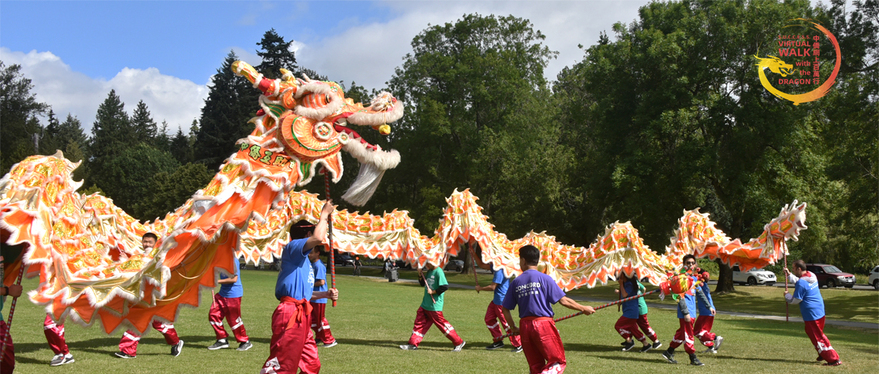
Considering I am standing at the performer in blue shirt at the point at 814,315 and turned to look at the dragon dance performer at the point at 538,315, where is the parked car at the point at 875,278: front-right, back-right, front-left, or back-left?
back-right

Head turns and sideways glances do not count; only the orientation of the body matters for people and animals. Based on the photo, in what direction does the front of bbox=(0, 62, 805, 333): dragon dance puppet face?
to the viewer's right

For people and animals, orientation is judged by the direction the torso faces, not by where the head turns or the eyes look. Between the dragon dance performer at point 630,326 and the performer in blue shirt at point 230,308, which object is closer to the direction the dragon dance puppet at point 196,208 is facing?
the dragon dance performer

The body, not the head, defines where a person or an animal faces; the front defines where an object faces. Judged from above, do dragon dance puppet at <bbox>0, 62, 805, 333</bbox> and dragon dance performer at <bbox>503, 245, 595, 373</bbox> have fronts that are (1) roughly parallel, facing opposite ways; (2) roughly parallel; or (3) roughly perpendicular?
roughly perpendicular
